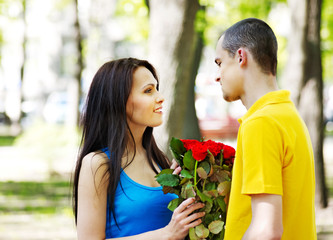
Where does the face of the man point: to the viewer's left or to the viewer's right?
to the viewer's left

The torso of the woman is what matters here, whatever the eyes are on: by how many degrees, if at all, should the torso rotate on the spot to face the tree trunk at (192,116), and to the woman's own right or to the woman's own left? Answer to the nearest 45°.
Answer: approximately 135° to the woman's own left

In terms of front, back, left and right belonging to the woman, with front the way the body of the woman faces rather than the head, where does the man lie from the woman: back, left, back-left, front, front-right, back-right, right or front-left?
front

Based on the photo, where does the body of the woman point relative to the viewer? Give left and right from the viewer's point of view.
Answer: facing the viewer and to the right of the viewer

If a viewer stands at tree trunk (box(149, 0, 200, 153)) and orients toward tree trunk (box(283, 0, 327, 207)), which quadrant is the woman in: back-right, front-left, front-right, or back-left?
back-right

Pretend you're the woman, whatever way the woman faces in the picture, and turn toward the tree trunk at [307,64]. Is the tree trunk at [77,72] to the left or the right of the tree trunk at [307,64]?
left

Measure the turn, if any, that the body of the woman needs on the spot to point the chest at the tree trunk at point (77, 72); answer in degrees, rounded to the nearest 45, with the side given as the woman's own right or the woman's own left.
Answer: approximately 135° to the woman's own left

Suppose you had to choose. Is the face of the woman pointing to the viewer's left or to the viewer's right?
to the viewer's right

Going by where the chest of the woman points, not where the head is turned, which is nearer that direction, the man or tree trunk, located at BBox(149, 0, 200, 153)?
the man

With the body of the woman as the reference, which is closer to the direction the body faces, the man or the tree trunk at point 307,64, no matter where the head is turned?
the man

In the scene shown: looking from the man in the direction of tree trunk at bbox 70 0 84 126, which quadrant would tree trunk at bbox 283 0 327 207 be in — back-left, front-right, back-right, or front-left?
front-right

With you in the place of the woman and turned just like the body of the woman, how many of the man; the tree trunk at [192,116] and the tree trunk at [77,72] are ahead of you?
1

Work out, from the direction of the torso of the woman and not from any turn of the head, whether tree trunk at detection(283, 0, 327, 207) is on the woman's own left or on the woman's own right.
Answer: on the woman's own left

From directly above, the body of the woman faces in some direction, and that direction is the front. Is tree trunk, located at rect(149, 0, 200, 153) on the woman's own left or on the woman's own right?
on the woman's own left
